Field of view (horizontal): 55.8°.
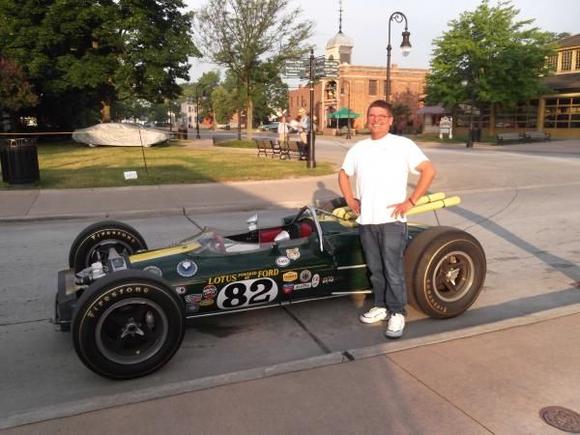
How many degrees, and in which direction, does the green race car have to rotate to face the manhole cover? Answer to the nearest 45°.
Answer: approximately 90° to its left

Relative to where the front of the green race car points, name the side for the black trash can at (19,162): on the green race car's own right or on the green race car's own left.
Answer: on the green race car's own right

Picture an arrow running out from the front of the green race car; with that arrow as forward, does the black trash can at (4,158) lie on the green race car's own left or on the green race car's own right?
on the green race car's own right

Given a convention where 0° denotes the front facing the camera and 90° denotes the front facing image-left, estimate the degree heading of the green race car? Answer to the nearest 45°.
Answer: approximately 45°

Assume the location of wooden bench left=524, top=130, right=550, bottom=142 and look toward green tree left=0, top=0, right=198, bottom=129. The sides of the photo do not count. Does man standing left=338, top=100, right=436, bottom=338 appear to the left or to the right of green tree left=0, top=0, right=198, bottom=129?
left

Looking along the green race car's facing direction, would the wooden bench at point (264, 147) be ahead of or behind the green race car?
behind
